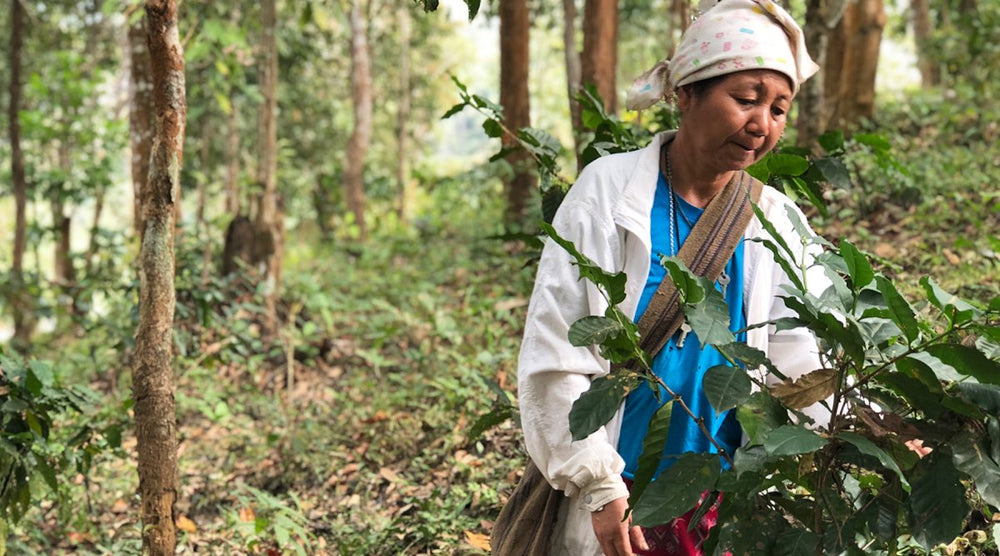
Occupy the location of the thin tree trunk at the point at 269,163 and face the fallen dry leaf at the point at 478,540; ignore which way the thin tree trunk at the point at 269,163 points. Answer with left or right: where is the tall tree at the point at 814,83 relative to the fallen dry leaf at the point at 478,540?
left

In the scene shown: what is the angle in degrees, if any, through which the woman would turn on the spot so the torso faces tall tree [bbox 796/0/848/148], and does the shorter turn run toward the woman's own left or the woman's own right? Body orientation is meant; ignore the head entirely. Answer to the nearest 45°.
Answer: approximately 135° to the woman's own left

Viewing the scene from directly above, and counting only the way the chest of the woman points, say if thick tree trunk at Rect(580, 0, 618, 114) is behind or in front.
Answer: behind

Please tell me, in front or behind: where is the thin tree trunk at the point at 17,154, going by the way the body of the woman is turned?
behind

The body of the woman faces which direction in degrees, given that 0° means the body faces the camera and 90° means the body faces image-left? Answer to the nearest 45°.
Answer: approximately 315°

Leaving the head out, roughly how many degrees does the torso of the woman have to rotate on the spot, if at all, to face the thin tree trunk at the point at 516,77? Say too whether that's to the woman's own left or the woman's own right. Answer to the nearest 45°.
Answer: approximately 135° to the woman's own left

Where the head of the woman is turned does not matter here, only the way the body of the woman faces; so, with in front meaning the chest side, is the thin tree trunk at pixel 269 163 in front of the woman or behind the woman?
behind

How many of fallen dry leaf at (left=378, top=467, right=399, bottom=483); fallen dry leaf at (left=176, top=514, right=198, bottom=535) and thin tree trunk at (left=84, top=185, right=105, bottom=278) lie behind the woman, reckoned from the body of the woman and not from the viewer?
3

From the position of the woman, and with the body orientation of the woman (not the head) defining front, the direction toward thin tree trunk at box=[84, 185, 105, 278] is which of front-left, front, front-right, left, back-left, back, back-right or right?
back

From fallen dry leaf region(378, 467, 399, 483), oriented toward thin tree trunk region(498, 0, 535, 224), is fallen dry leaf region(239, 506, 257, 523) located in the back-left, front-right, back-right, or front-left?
back-left

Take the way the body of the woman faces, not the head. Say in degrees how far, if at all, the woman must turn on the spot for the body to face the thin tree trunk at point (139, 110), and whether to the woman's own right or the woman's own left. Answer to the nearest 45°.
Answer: approximately 180°
